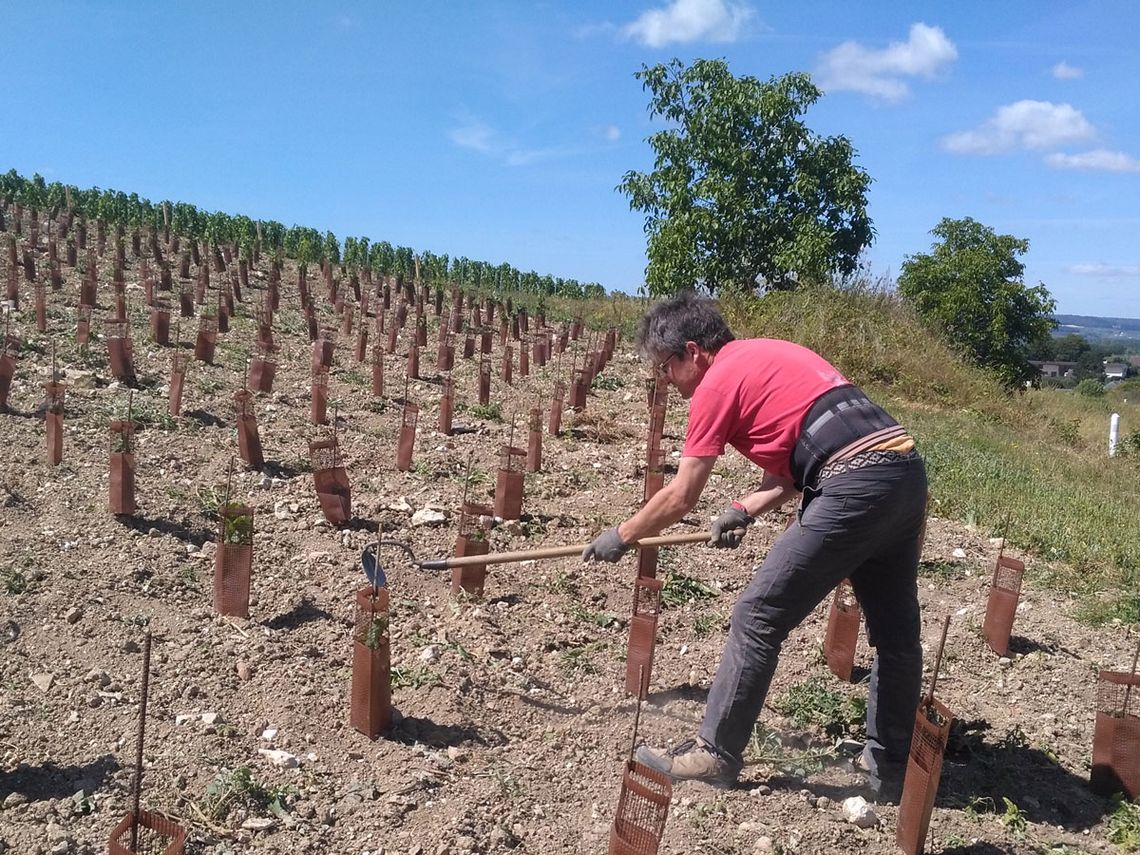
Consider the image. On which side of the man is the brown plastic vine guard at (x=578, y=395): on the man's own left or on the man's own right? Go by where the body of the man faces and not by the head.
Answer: on the man's own right

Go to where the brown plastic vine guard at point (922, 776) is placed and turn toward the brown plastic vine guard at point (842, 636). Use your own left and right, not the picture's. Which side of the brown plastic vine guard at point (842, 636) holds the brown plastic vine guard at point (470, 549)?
left

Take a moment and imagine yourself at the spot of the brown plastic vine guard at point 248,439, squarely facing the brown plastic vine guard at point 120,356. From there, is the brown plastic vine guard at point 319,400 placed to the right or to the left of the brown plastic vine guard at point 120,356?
right

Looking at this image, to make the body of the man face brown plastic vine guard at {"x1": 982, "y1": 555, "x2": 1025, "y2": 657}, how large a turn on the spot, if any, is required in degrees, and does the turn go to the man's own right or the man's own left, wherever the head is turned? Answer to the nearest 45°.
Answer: approximately 135° to the man's own right

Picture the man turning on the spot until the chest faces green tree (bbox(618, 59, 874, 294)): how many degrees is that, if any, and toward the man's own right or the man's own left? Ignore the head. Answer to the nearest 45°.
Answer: approximately 90° to the man's own right

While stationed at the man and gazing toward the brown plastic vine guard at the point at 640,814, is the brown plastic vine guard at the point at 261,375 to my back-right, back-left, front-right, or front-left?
back-right

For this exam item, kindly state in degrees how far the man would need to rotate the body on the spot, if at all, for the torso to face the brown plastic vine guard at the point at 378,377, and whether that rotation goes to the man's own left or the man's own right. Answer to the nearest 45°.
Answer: approximately 45° to the man's own right

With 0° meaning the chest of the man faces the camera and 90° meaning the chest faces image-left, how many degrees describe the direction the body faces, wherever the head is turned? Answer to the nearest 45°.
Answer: approximately 90°
